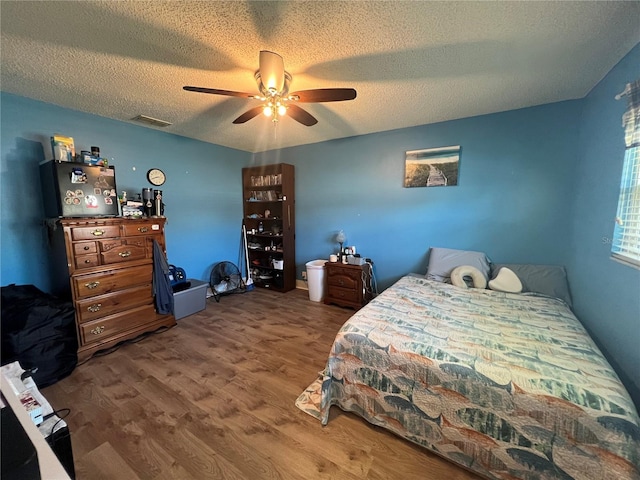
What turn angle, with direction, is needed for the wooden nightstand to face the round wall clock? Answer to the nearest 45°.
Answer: approximately 45° to its right

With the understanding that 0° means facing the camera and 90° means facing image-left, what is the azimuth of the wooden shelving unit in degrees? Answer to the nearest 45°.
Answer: approximately 45°

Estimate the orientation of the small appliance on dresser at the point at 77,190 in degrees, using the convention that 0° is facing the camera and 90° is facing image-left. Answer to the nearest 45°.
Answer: approximately 315°

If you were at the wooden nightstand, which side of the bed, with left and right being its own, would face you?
right

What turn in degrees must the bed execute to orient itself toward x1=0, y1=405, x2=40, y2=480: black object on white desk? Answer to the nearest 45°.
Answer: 0° — it already faces it

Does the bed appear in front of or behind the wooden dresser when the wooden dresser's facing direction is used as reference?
in front

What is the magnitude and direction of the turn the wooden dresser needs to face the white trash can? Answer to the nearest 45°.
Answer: approximately 45° to its left

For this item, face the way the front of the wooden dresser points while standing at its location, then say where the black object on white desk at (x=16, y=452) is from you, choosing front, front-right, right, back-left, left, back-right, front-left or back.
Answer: front-right

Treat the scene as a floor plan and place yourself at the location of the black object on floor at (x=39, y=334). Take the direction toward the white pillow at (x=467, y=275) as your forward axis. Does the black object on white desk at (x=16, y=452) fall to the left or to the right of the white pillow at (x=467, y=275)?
right

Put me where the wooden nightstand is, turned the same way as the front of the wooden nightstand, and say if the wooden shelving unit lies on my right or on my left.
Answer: on my right
